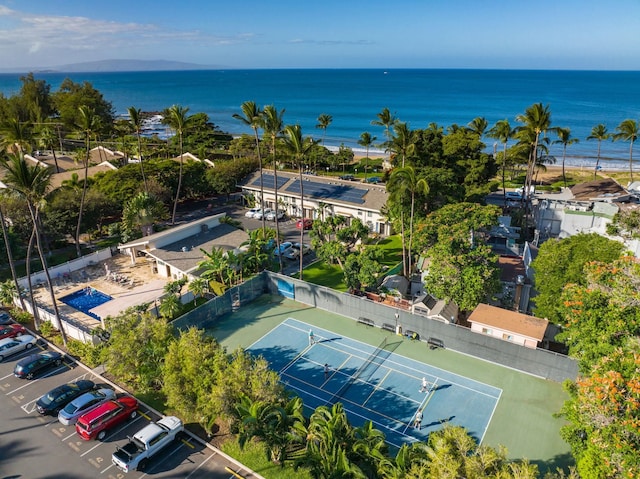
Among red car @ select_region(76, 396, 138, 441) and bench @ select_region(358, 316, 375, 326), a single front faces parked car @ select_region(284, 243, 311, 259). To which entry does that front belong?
the red car

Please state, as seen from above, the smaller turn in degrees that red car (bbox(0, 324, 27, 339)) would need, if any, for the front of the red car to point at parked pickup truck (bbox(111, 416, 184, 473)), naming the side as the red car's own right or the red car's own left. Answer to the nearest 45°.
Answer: approximately 135° to the red car's own right

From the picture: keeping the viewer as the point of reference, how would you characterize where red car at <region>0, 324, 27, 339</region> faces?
facing away from the viewer and to the right of the viewer

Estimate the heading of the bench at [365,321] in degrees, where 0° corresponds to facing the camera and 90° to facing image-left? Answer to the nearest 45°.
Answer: approximately 45°

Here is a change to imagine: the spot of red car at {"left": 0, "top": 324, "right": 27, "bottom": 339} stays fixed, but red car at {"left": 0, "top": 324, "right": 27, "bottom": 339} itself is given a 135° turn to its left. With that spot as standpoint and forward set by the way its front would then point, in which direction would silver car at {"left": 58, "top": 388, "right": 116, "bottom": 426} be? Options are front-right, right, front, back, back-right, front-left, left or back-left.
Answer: left

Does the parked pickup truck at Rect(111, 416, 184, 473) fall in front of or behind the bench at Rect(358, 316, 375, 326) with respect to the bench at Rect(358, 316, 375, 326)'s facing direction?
in front

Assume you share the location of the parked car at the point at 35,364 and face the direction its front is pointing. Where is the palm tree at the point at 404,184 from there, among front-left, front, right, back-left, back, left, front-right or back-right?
front-right

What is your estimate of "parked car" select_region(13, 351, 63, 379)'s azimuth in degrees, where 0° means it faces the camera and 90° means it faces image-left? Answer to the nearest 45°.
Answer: approximately 225°

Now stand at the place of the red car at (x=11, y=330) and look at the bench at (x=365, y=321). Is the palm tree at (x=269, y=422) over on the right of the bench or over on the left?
right

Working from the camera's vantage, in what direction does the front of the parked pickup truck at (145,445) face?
facing away from the viewer and to the right of the viewer

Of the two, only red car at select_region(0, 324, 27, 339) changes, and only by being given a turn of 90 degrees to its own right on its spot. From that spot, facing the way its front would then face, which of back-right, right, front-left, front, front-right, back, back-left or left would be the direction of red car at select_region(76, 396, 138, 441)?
front-right

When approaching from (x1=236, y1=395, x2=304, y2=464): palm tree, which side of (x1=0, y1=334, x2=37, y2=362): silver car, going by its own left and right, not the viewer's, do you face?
right

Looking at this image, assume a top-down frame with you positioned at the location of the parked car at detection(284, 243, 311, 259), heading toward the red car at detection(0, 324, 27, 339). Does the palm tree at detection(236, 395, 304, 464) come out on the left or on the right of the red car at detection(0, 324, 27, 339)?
left
